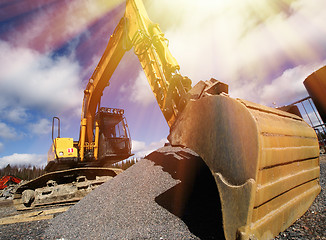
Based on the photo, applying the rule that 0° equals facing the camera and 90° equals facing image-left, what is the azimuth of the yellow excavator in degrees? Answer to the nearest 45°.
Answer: approximately 315°
